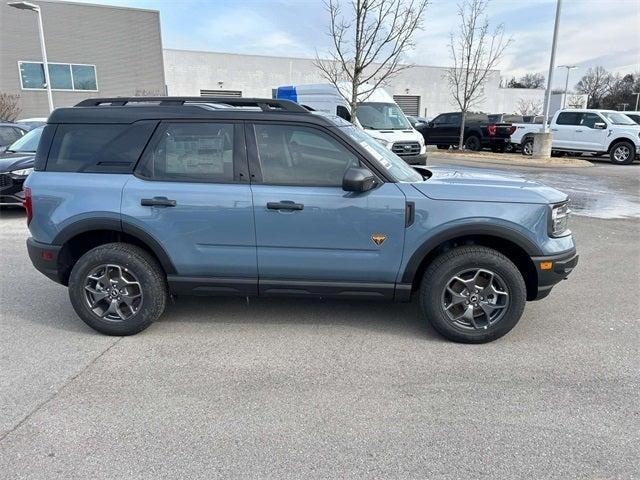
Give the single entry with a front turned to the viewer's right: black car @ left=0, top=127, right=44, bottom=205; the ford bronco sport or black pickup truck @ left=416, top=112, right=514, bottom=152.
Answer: the ford bronco sport

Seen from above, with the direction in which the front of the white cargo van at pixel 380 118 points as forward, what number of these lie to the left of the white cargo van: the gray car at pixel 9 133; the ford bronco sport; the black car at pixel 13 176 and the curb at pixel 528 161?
1

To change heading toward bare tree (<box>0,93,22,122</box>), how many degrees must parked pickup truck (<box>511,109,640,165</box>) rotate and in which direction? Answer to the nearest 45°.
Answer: approximately 135° to its right

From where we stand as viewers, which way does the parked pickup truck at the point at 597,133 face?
facing the viewer and to the right of the viewer

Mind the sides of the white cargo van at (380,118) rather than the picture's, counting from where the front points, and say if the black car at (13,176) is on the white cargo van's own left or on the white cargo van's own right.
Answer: on the white cargo van's own right

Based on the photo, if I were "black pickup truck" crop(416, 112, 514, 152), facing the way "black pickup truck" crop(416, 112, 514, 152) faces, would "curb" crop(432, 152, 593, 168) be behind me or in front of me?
behind

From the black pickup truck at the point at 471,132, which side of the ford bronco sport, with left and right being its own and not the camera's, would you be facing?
left

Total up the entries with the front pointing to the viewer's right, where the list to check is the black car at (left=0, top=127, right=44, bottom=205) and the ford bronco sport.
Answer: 1

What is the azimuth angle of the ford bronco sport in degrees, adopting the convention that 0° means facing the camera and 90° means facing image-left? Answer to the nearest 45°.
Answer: approximately 270°

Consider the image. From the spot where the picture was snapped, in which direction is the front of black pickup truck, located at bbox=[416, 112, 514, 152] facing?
facing away from the viewer and to the left of the viewer

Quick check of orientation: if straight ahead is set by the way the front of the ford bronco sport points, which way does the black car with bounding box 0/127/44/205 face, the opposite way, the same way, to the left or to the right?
to the right

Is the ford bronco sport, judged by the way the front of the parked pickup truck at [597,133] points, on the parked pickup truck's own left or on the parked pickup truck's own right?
on the parked pickup truck's own right

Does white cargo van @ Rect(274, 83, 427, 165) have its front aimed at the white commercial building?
no

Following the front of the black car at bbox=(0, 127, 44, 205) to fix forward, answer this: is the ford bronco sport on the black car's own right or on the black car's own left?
on the black car's own left

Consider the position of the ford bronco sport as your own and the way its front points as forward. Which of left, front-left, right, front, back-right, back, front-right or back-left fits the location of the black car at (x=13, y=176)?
back-left

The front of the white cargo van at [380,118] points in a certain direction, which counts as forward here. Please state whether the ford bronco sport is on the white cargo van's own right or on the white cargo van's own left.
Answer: on the white cargo van's own right
